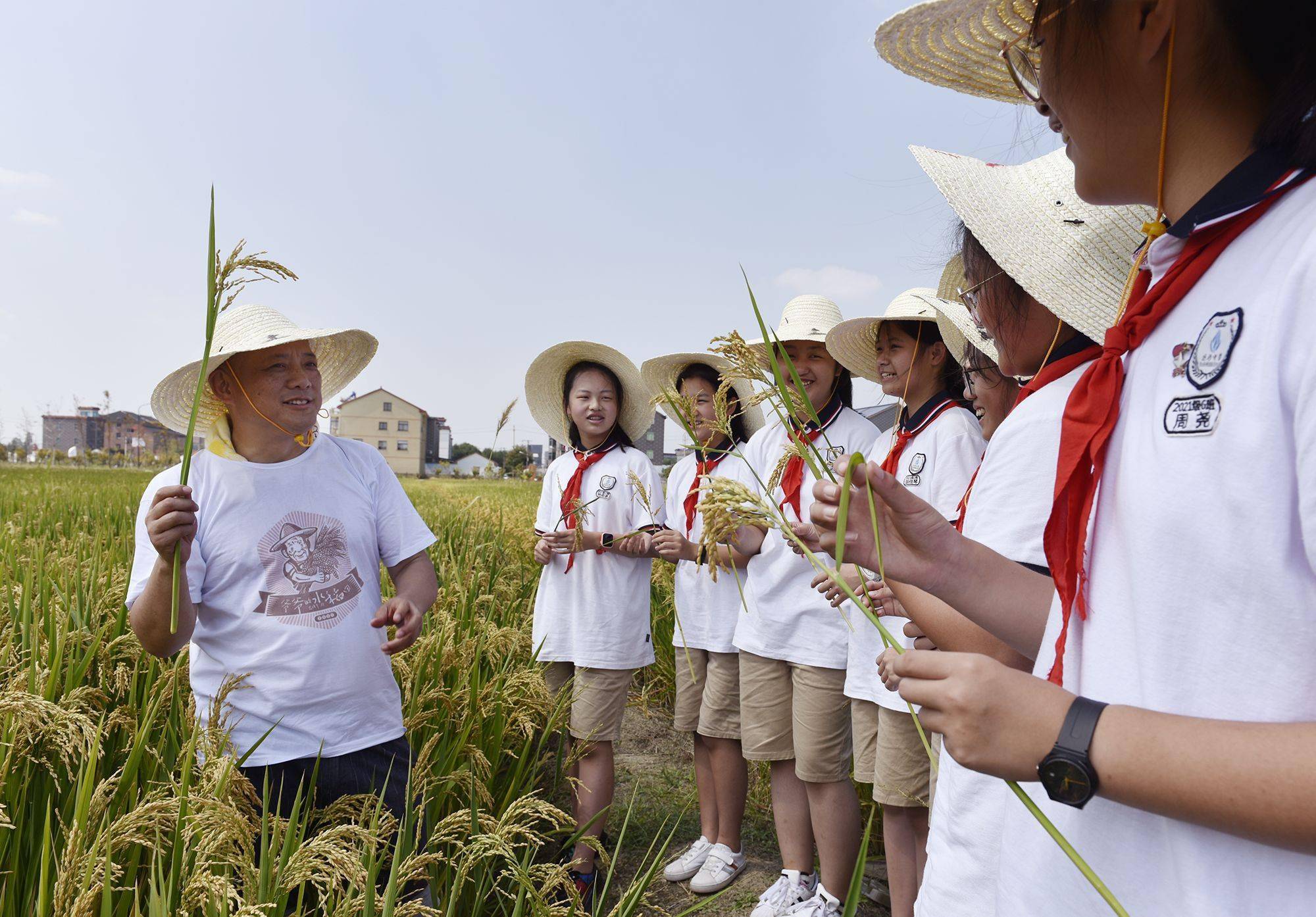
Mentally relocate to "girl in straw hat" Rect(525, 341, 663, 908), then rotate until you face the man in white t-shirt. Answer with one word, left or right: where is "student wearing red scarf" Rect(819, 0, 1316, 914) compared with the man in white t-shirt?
left

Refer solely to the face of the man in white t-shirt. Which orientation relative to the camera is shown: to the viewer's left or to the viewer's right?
to the viewer's right

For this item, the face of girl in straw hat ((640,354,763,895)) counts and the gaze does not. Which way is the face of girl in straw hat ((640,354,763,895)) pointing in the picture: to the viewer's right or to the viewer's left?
to the viewer's left

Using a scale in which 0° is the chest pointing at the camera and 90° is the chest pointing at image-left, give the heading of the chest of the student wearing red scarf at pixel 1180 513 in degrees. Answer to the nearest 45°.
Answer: approximately 45°

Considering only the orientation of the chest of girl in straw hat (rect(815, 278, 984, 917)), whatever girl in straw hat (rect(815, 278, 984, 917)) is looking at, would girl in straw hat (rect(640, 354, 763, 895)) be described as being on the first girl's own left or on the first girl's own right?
on the first girl's own right
